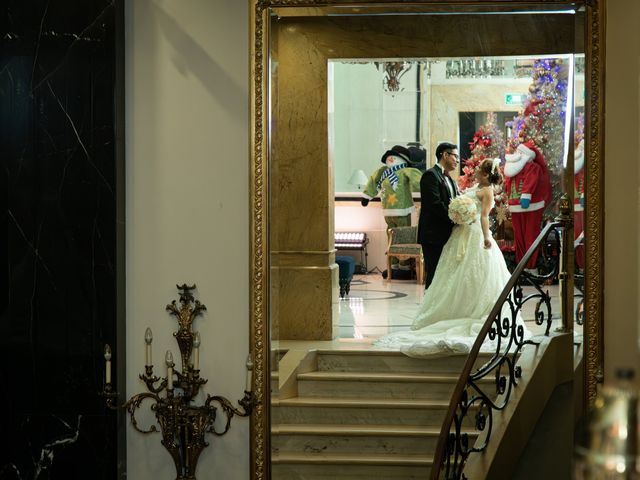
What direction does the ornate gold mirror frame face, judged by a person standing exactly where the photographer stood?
facing the viewer
